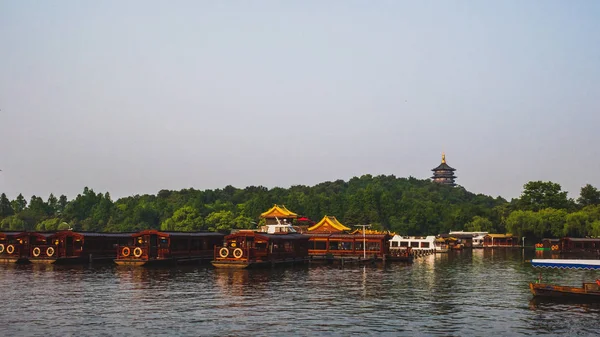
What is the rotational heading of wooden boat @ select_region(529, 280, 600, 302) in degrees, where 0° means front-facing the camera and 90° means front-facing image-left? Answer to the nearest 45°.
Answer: approximately 90°
